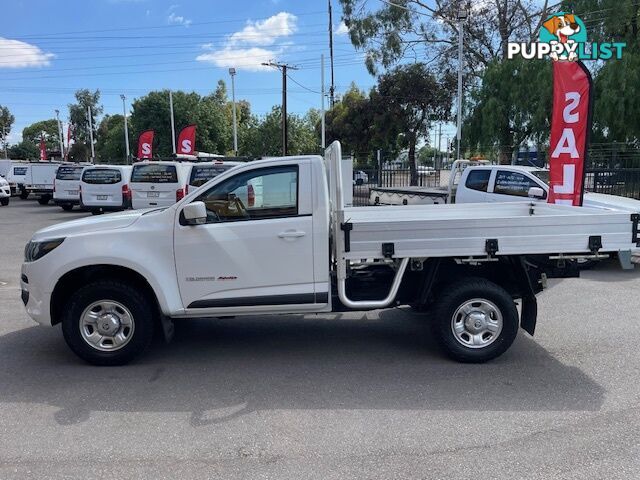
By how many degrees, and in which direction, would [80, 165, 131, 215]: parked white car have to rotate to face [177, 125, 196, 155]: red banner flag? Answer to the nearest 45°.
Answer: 0° — it already faces it

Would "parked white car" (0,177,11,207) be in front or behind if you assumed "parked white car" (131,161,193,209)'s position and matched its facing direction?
in front

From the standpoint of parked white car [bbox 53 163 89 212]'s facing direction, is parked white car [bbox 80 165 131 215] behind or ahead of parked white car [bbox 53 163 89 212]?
behind

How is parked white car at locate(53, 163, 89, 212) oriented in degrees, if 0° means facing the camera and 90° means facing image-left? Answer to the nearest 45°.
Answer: approximately 180°

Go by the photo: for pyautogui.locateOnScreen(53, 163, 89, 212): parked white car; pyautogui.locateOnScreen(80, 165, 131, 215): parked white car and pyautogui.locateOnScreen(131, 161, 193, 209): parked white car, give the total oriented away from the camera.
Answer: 3

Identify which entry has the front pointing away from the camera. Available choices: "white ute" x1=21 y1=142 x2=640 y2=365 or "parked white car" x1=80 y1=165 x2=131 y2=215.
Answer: the parked white car

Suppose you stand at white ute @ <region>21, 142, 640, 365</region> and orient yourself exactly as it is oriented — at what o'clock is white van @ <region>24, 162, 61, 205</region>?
The white van is roughly at 2 o'clock from the white ute.

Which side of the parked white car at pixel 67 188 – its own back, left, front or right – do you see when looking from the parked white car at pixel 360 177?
right

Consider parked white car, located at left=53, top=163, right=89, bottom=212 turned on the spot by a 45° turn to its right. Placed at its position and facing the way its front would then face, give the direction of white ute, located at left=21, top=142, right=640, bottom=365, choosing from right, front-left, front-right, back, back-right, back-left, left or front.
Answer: back-right

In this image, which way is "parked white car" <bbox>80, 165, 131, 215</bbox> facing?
away from the camera

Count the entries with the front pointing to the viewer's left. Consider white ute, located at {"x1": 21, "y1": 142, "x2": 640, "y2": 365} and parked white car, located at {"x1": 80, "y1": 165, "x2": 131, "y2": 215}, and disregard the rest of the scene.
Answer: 1

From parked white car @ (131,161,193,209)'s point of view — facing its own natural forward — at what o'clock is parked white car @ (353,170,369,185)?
parked white car @ (353,170,369,185) is roughly at 2 o'clock from parked white car @ (131,161,193,209).

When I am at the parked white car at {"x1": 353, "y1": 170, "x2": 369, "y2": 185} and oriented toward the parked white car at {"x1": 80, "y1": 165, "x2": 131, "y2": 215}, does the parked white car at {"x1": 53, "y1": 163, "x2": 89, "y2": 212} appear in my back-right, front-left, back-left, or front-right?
front-right

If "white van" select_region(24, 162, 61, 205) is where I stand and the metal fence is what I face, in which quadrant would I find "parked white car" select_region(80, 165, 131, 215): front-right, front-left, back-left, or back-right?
front-right

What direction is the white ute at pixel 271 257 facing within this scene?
to the viewer's left

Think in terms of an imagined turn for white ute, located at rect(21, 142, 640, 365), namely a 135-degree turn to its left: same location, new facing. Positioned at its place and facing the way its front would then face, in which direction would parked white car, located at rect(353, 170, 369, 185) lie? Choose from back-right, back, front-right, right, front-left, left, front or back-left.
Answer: back-left

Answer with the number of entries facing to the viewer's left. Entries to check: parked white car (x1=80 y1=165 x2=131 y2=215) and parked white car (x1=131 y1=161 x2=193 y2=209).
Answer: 0

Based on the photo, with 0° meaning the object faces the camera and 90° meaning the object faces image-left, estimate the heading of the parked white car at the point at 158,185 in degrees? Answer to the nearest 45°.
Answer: approximately 180°
